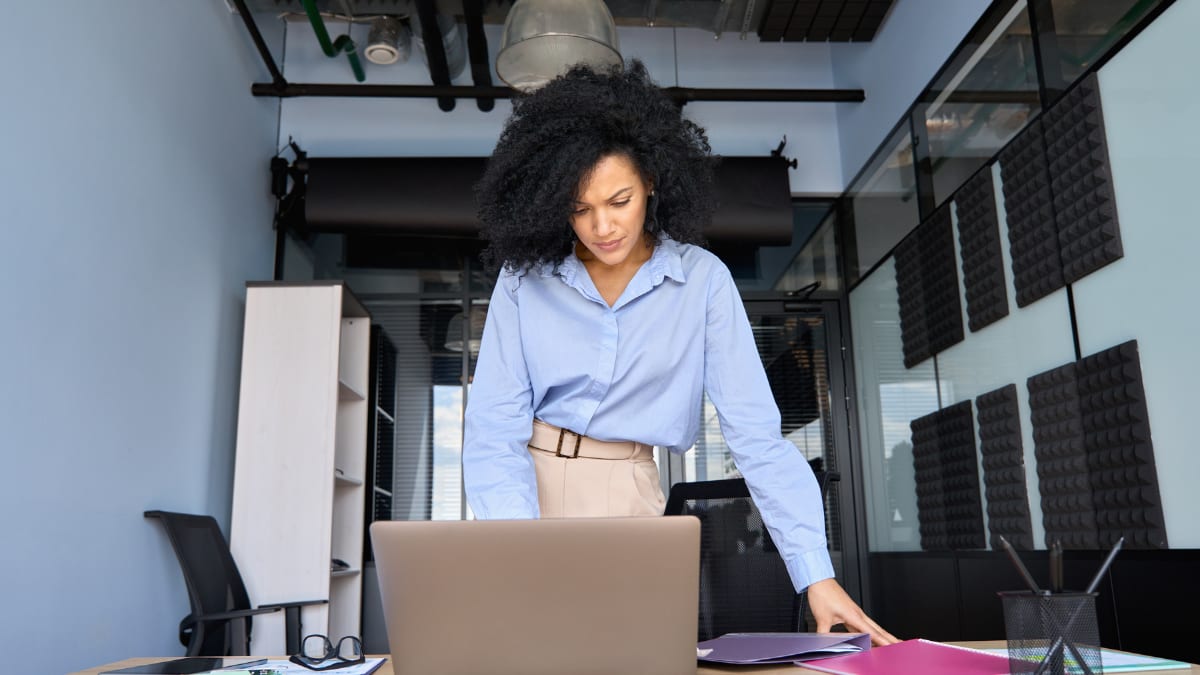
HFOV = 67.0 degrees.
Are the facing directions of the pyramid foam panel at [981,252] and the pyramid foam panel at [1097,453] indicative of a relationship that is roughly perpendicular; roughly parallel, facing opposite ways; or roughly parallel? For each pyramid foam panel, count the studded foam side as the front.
roughly parallel

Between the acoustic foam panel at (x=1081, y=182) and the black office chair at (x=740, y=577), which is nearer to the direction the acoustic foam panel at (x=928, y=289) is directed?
the black office chair

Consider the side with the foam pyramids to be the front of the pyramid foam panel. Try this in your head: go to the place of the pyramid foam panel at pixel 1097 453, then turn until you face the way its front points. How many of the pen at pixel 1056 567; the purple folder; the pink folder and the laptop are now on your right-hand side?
0

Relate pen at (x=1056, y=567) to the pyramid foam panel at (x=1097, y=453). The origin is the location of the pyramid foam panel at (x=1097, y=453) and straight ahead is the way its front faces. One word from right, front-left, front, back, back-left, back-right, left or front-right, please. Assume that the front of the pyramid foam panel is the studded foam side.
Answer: front-left

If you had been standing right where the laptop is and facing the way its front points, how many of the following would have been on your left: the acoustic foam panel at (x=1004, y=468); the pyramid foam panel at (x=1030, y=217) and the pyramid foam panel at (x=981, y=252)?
0

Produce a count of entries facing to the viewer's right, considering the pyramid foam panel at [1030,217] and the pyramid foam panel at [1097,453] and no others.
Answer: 0

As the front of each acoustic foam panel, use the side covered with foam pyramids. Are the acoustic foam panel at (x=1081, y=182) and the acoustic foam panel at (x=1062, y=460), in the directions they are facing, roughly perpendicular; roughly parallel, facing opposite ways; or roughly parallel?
roughly parallel

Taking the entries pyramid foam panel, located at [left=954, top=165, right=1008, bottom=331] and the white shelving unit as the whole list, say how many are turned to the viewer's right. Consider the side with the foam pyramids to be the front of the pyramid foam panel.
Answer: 1

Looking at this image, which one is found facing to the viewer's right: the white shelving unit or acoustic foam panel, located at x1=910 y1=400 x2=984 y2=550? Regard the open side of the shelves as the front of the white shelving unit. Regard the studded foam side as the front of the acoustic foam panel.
the white shelving unit

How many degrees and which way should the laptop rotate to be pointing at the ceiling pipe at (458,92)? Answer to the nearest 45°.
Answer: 0° — it already faces it

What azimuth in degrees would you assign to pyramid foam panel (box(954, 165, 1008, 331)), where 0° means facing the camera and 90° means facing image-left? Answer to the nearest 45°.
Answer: approximately 45°

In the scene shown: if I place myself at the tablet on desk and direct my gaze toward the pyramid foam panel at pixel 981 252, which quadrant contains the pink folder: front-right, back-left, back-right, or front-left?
front-right

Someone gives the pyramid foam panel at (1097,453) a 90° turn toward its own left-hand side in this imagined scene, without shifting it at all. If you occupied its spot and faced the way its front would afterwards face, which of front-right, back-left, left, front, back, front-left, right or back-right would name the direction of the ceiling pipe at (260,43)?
back-right

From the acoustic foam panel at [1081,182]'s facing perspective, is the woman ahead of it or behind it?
ahead

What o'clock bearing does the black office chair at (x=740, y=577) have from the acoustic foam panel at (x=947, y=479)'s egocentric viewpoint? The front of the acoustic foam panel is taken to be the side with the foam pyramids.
The black office chair is roughly at 11 o'clock from the acoustic foam panel.

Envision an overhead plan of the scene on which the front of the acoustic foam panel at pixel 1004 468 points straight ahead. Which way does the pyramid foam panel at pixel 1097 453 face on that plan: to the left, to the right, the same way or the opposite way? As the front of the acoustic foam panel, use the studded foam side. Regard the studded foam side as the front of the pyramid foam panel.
the same way

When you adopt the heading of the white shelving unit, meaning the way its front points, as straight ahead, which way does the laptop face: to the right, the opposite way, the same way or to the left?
to the left

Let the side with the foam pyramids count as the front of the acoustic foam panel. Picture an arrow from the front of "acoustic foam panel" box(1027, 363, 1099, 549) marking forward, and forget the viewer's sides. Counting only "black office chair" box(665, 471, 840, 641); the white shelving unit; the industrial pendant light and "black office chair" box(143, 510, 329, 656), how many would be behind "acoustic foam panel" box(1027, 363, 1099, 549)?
0

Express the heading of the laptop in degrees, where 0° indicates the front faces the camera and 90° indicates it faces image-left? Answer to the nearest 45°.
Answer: approximately 180°

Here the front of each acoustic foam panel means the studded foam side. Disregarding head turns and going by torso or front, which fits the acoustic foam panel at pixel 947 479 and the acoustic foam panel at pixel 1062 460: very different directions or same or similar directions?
same or similar directions

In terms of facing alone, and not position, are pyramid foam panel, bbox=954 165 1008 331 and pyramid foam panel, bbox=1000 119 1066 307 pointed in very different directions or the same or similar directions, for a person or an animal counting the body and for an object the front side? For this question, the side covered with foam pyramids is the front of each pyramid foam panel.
same or similar directions

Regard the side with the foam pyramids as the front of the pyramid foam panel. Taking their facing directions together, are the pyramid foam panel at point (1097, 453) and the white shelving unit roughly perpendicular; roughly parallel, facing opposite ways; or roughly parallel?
roughly parallel, facing opposite ways
